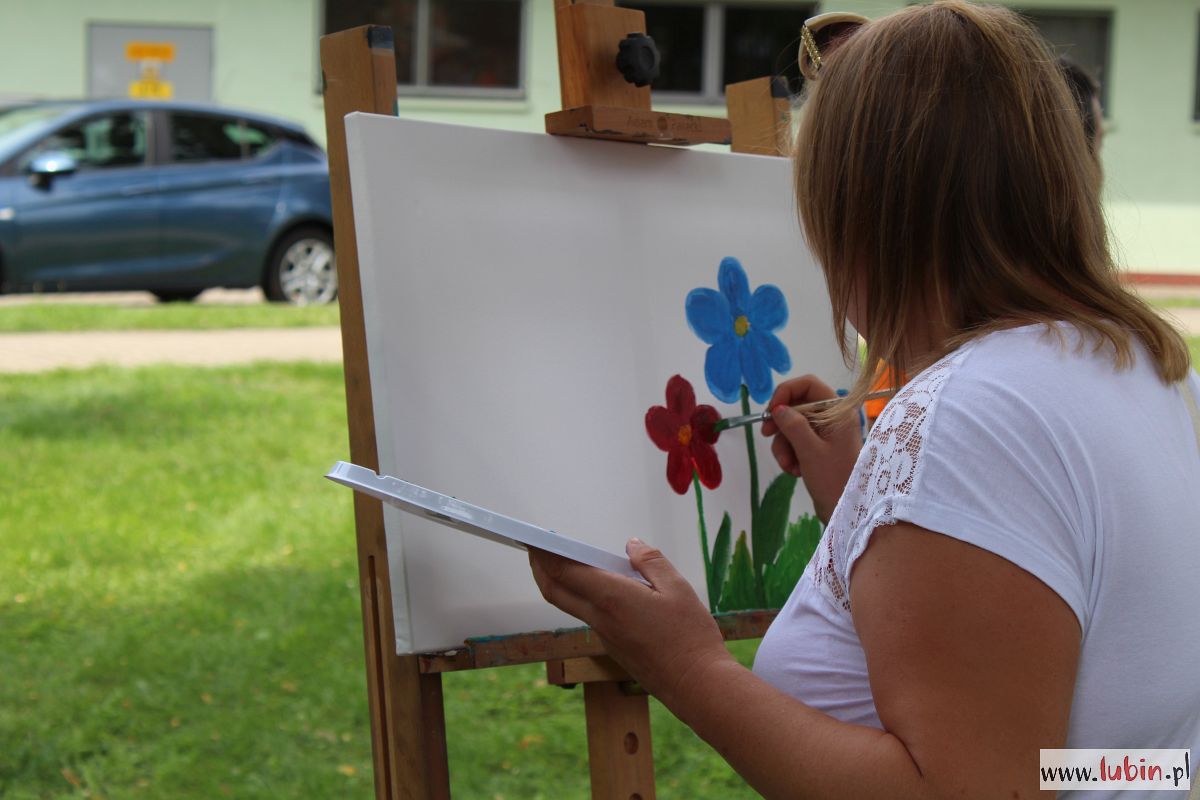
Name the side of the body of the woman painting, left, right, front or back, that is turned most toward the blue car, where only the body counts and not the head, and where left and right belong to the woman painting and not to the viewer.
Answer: front

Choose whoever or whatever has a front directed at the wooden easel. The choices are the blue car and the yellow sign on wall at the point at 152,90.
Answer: the yellow sign on wall

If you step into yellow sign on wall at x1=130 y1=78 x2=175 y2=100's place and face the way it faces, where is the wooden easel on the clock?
The wooden easel is roughly at 12 o'clock from the yellow sign on wall.

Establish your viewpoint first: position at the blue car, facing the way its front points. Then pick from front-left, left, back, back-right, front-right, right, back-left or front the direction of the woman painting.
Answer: left

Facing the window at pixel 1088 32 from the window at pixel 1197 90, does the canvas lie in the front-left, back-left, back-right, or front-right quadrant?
front-left

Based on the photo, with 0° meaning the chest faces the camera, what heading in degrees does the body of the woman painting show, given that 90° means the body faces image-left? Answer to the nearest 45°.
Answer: approximately 135°

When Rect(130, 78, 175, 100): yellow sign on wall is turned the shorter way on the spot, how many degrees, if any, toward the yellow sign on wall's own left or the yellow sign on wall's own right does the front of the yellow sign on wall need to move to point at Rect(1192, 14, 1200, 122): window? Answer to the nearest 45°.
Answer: approximately 90° to the yellow sign on wall's own left

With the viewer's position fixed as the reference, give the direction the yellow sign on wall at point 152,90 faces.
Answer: facing the viewer

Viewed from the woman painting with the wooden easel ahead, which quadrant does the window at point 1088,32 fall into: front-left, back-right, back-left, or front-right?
front-right

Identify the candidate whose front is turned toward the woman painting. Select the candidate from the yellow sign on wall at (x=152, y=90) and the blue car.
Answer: the yellow sign on wall

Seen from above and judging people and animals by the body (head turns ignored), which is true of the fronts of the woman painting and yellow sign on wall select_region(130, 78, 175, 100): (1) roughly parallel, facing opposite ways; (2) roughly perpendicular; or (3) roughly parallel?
roughly parallel, facing opposite ways

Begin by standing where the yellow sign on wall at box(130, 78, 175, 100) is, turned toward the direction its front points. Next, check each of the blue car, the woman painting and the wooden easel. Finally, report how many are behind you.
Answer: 0

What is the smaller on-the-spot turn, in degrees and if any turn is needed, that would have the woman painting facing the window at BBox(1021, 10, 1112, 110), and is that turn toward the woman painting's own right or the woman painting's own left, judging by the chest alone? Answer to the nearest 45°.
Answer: approximately 45° to the woman painting's own right

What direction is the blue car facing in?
to the viewer's left

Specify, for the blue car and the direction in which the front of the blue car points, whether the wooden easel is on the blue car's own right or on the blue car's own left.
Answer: on the blue car's own left

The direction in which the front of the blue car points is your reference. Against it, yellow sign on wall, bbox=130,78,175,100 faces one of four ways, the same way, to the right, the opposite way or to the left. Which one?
to the left

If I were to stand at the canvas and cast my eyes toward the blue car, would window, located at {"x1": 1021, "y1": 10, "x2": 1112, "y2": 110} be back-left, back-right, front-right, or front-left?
front-right
